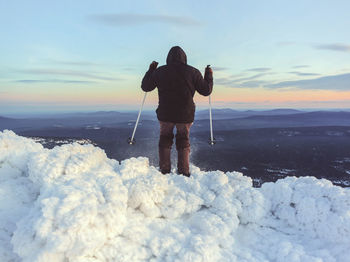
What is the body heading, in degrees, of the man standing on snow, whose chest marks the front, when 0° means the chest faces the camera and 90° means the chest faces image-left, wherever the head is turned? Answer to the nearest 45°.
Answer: approximately 180°

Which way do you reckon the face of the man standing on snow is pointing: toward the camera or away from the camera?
away from the camera
